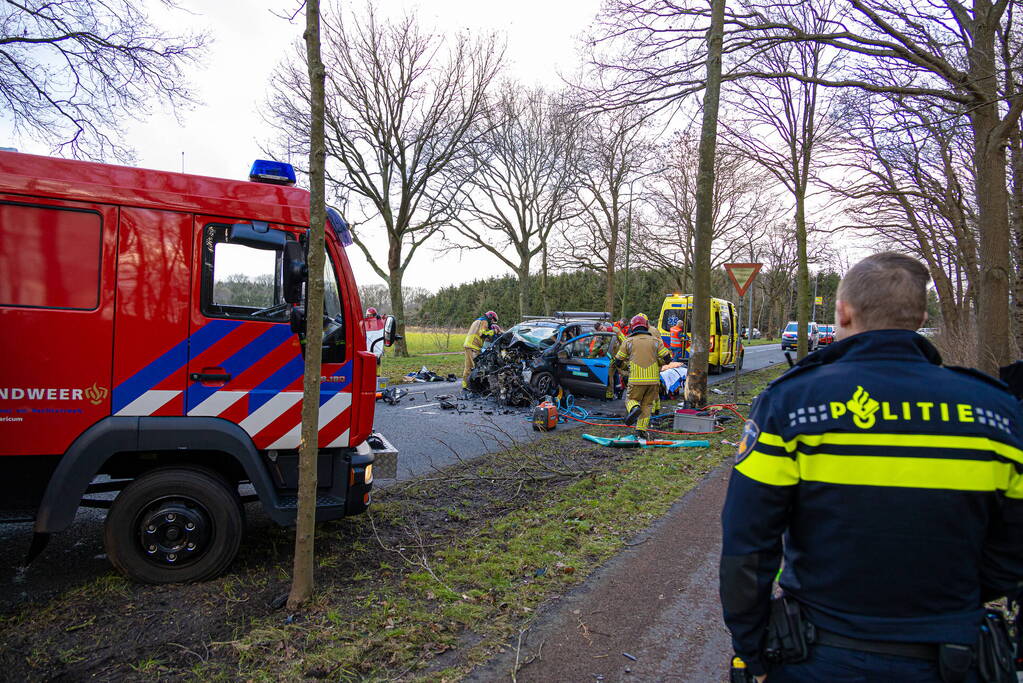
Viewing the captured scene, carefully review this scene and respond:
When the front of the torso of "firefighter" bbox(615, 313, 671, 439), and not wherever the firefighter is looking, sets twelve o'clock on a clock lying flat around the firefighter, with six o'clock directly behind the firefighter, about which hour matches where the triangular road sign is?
The triangular road sign is roughly at 1 o'clock from the firefighter.

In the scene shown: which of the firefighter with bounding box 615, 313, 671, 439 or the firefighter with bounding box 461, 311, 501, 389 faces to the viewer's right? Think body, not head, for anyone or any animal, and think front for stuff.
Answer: the firefighter with bounding box 461, 311, 501, 389

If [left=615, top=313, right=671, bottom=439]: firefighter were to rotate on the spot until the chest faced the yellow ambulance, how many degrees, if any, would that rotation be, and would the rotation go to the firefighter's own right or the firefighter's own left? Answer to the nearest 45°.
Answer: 0° — they already face it

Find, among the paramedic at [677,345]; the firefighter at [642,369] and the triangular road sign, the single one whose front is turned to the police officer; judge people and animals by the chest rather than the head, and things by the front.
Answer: the triangular road sign

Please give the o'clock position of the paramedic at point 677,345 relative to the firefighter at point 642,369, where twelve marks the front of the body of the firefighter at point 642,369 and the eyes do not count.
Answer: the paramedic at point 677,345 is roughly at 12 o'clock from the firefighter at point 642,369.

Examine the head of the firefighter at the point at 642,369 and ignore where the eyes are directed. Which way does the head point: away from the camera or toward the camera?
away from the camera

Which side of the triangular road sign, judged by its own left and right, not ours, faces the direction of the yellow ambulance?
back

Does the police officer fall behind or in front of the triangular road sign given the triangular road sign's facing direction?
in front

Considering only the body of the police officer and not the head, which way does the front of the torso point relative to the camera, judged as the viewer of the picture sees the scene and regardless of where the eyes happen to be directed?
away from the camera

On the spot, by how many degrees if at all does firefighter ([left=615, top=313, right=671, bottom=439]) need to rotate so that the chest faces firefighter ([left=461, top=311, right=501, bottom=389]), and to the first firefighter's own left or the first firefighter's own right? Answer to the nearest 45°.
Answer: approximately 45° to the first firefighter's own left
